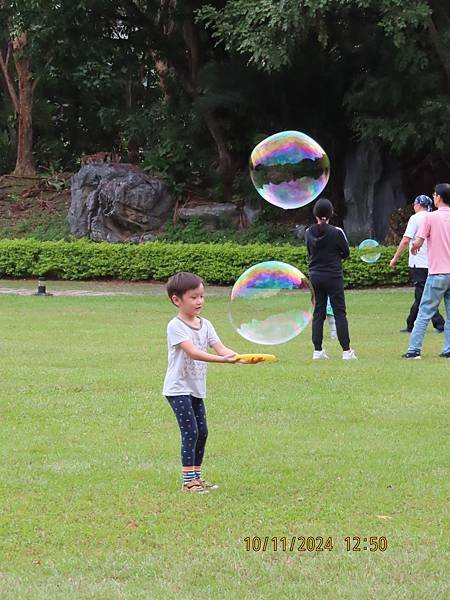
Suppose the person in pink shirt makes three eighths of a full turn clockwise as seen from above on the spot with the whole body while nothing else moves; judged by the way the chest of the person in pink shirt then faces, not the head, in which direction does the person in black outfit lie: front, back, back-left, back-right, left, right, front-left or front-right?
back

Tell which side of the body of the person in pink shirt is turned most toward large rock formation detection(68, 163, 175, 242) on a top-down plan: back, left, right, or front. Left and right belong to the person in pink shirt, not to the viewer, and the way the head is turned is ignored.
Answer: front

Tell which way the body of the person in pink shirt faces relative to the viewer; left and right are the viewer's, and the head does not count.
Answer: facing away from the viewer and to the left of the viewer

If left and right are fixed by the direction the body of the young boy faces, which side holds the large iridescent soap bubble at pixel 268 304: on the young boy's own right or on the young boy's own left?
on the young boy's own left

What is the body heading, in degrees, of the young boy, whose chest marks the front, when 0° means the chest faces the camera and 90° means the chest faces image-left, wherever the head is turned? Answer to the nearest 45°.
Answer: approximately 315°

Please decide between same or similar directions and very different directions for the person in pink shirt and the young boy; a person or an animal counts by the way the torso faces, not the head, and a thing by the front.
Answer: very different directions

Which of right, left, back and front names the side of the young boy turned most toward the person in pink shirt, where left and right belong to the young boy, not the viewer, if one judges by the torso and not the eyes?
left

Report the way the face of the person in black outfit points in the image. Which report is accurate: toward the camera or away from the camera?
away from the camera

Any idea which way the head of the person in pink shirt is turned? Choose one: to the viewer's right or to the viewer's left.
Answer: to the viewer's left

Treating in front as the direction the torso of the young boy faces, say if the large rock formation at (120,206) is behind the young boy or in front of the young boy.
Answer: behind

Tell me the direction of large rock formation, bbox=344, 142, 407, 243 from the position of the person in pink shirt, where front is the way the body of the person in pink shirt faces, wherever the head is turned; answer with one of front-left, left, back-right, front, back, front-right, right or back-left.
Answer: front-right
